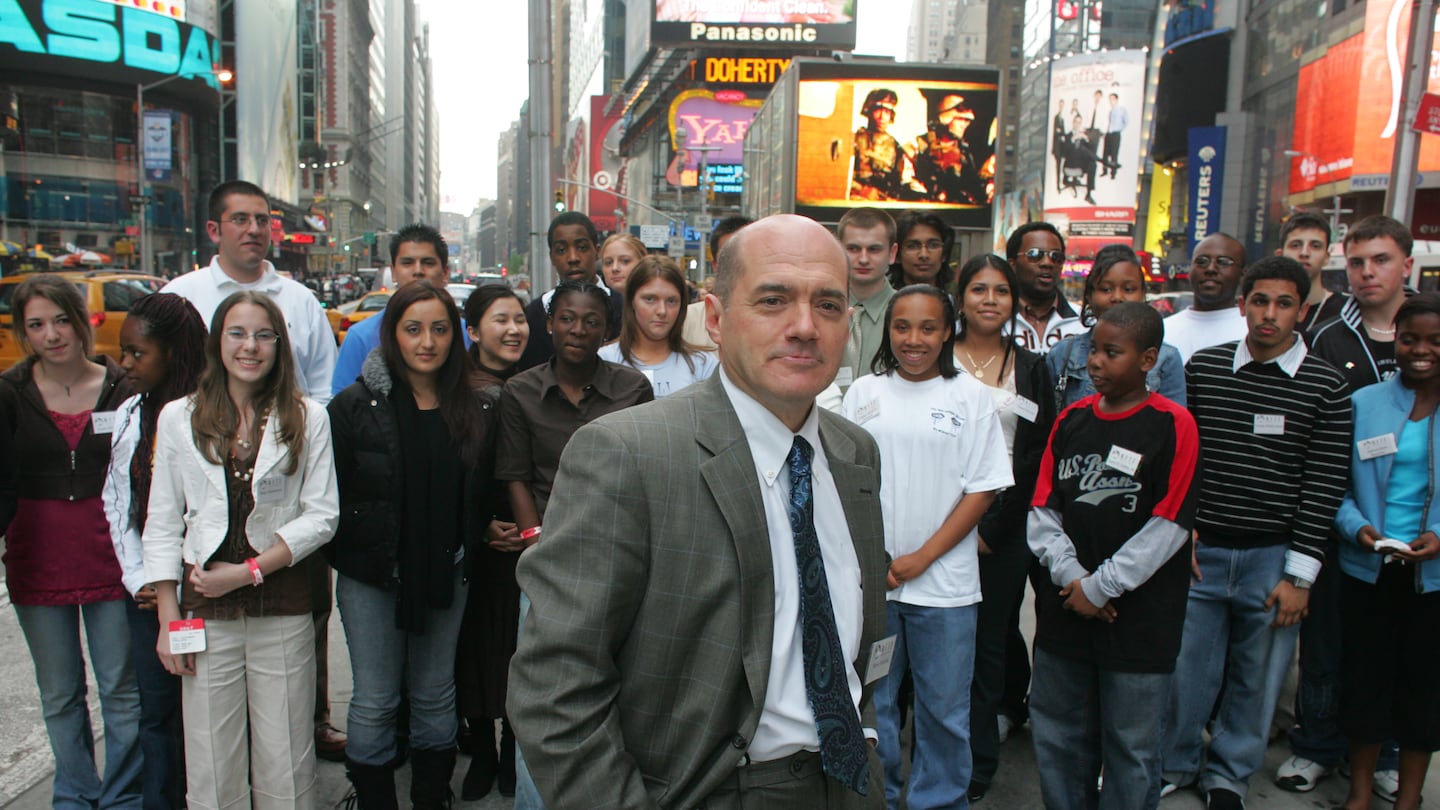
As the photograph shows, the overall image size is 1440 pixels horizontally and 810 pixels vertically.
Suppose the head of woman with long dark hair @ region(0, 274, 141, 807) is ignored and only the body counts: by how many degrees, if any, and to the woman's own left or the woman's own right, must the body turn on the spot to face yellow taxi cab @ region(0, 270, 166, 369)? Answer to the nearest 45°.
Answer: approximately 180°

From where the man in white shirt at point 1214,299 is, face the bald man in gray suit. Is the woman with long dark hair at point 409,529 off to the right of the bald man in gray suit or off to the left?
right

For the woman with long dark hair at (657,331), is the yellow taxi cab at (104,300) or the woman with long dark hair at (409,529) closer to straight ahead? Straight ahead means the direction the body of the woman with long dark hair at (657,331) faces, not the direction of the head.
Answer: the woman with long dark hair

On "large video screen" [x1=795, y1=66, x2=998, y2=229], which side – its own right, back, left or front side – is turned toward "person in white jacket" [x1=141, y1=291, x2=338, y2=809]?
front

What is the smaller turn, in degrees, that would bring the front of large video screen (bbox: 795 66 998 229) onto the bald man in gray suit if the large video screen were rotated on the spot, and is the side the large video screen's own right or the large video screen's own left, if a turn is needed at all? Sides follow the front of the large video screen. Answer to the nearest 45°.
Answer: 0° — it already faces them

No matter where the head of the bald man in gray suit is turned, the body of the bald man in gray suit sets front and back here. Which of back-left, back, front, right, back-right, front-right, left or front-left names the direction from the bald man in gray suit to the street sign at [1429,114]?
left

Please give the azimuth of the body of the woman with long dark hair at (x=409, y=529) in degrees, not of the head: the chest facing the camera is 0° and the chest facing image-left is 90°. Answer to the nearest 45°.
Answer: approximately 0°
